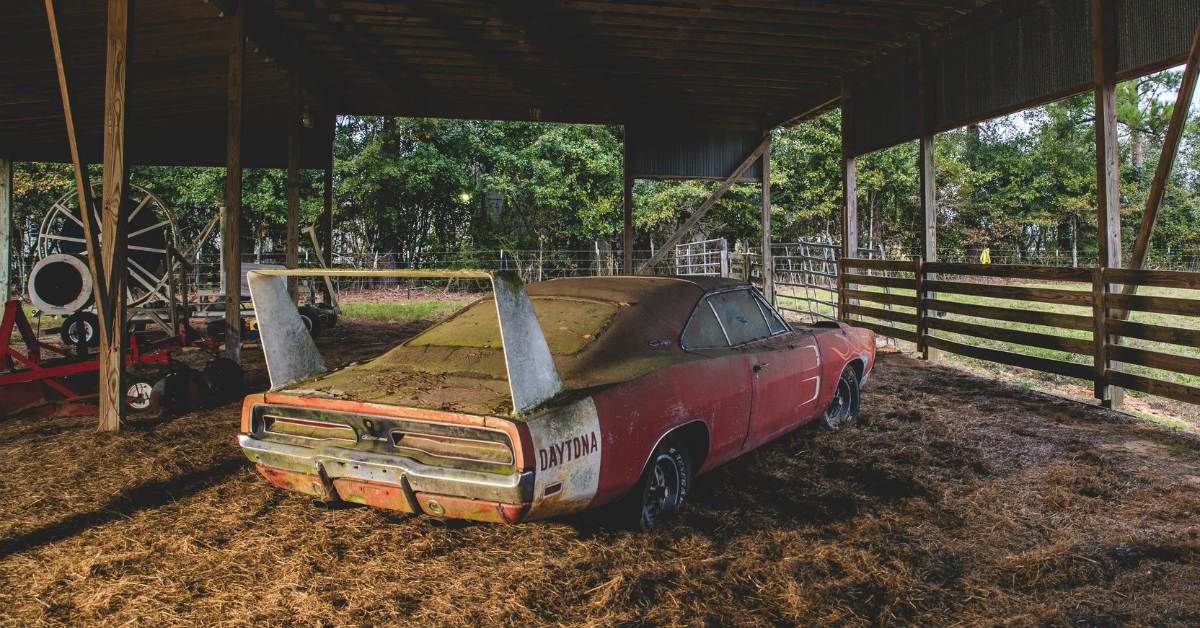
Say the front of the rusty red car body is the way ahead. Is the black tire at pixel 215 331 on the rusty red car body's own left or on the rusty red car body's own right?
on the rusty red car body's own left

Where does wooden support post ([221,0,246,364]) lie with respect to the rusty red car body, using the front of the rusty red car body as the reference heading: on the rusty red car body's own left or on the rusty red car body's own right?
on the rusty red car body's own left

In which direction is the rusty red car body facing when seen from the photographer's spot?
facing away from the viewer and to the right of the viewer

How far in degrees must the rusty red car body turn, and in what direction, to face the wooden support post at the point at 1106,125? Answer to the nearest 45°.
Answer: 0° — it already faces it

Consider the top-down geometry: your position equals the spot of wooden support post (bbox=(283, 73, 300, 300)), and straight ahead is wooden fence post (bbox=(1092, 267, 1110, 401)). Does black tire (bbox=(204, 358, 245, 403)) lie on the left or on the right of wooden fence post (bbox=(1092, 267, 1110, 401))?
right

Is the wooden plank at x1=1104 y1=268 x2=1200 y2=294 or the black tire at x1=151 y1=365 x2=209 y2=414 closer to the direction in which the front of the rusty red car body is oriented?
the wooden plank

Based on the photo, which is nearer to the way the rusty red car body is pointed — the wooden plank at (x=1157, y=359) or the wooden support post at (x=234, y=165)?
the wooden plank
